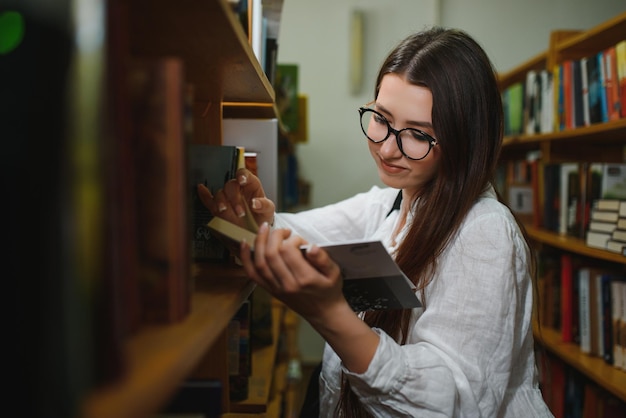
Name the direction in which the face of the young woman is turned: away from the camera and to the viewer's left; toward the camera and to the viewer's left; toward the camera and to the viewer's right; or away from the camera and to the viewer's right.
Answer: toward the camera and to the viewer's left
